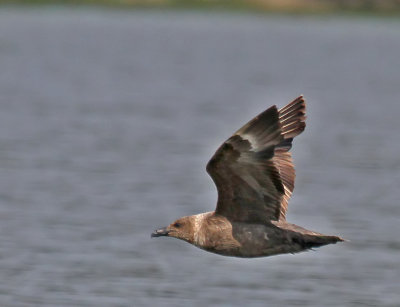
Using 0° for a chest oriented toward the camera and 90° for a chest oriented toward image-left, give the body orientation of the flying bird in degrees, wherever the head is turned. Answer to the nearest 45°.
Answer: approximately 90°
